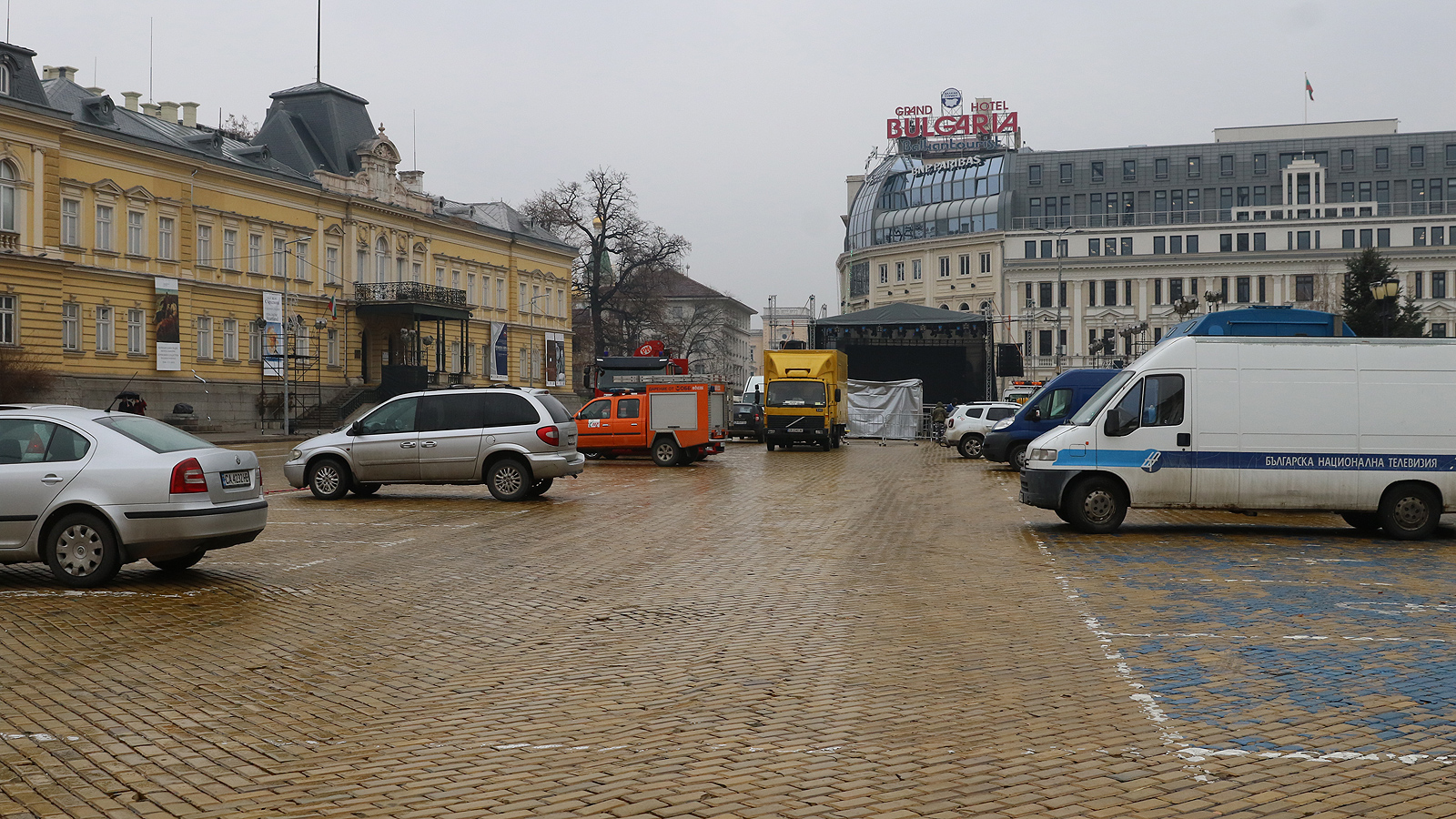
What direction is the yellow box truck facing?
toward the camera

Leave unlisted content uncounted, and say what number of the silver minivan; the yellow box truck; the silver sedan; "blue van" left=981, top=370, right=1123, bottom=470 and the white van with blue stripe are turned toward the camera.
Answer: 1

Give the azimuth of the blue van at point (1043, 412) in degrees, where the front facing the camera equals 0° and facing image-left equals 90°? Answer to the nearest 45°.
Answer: approximately 90°

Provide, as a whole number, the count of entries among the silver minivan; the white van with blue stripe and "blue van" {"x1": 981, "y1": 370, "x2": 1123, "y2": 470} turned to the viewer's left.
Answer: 3

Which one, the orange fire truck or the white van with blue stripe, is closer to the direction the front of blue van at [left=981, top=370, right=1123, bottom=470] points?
the orange fire truck

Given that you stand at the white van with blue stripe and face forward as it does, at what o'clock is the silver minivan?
The silver minivan is roughly at 12 o'clock from the white van with blue stripe.

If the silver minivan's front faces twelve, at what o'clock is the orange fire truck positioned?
The orange fire truck is roughly at 4 o'clock from the silver minivan.

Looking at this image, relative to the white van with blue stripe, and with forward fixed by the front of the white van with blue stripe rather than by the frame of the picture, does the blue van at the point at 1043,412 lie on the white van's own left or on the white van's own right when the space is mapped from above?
on the white van's own right

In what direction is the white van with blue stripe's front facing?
to the viewer's left

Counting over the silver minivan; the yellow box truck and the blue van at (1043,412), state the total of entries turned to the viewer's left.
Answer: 2

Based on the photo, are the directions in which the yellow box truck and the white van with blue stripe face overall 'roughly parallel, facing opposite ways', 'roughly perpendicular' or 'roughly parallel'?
roughly perpendicular

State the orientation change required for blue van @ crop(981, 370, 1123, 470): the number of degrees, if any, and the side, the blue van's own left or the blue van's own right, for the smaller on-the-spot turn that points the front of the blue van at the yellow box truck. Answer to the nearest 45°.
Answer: approximately 45° to the blue van's own right

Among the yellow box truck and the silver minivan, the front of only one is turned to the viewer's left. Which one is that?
the silver minivan

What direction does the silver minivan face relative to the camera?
to the viewer's left

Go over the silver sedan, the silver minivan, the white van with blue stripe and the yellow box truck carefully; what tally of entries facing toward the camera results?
1

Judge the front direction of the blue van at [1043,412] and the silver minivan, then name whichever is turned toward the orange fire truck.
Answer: the blue van

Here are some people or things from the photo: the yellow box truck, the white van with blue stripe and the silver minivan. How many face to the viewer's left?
2
